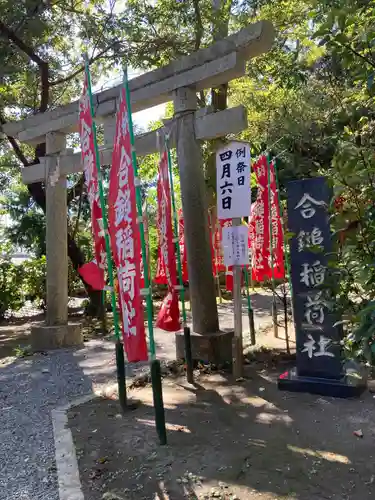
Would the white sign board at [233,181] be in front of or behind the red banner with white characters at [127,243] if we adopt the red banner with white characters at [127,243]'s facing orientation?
behind

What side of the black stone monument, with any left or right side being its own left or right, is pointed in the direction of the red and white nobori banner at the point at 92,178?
right

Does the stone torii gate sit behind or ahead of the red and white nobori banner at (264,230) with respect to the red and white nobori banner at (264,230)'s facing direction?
ahead

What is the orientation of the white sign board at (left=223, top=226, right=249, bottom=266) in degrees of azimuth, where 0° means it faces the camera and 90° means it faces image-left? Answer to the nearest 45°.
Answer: approximately 0°

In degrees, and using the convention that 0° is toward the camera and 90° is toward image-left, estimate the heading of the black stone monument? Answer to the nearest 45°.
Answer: approximately 0°

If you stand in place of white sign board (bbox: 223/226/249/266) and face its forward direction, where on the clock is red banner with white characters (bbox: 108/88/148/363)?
The red banner with white characters is roughly at 1 o'clock from the white sign board.
